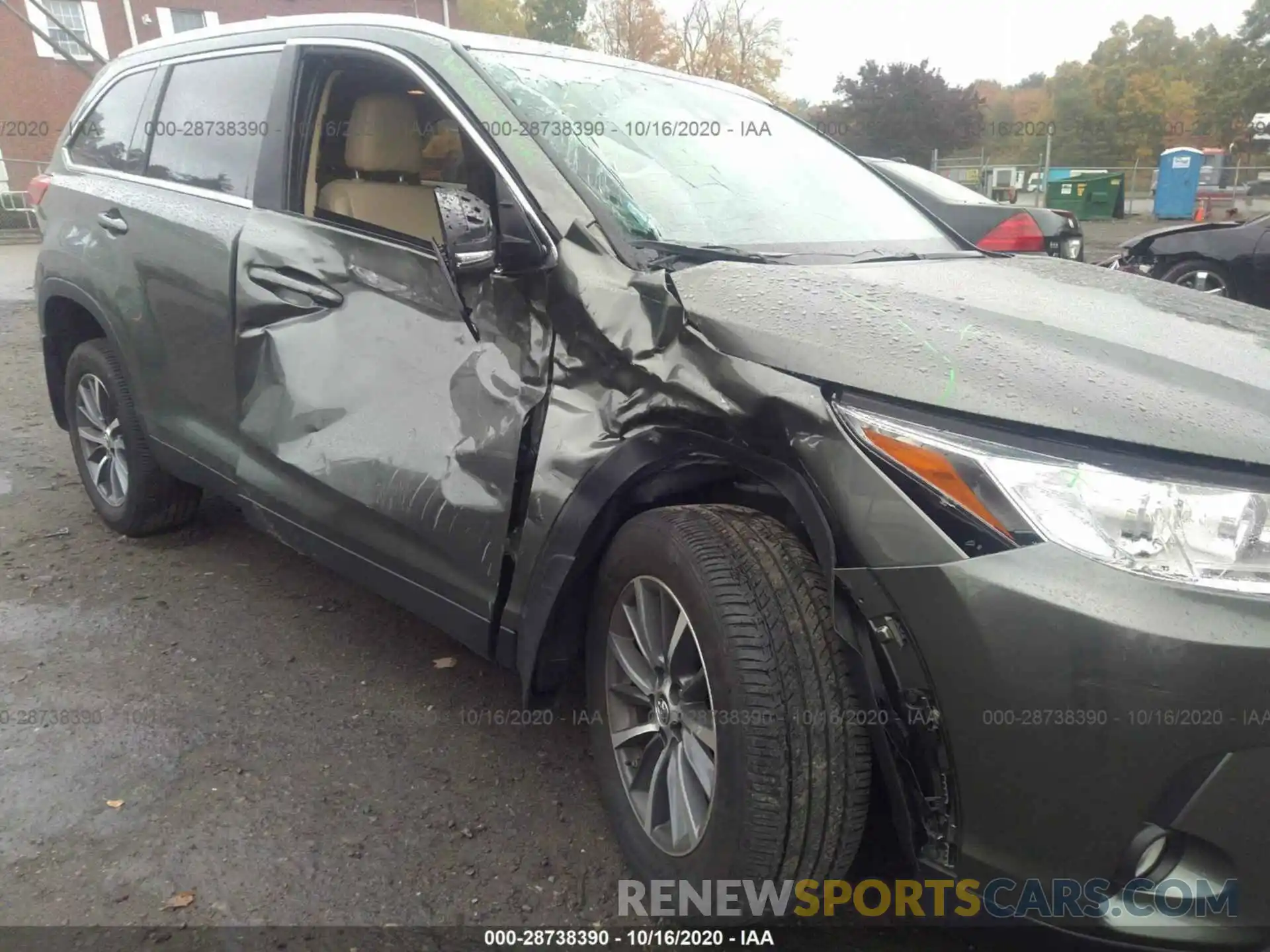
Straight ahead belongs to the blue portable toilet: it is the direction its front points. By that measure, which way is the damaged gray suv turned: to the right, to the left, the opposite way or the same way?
to the left

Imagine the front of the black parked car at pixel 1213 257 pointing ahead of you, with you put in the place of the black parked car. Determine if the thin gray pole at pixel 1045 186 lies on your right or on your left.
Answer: on your right

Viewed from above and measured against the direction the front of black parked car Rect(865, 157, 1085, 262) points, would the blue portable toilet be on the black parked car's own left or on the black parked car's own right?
on the black parked car's own right

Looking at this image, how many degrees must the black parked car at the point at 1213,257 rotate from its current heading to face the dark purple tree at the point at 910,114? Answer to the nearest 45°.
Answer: approximately 90° to its right

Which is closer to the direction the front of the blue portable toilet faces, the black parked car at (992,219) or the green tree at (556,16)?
the black parked car

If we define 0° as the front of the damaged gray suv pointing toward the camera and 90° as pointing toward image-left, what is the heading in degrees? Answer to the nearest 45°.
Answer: approximately 315°

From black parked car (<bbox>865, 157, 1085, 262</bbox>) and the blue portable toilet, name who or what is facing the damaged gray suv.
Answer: the blue portable toilet

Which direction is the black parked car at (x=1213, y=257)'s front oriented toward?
to the viewer's left

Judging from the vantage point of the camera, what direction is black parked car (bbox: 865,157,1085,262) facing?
facing away from the viewer and to the left of the viewer
